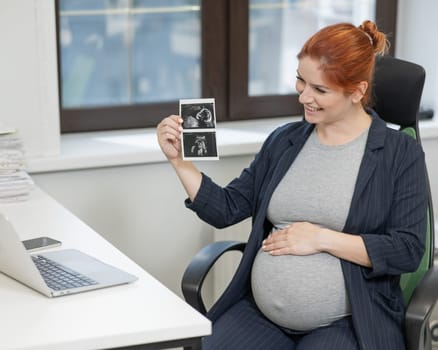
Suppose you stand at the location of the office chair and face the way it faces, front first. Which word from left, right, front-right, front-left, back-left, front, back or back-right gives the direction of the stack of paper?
front-right

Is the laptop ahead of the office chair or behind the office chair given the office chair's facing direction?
ahead

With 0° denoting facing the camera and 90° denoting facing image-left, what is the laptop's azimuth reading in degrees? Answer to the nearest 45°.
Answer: approximately 225°

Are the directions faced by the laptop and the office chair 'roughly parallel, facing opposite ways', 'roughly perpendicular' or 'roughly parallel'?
roughly parallel, facing opposite ways

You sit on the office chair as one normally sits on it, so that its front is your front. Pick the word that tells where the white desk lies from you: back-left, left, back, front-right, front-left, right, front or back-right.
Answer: front

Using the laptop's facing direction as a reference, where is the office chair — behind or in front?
in front
